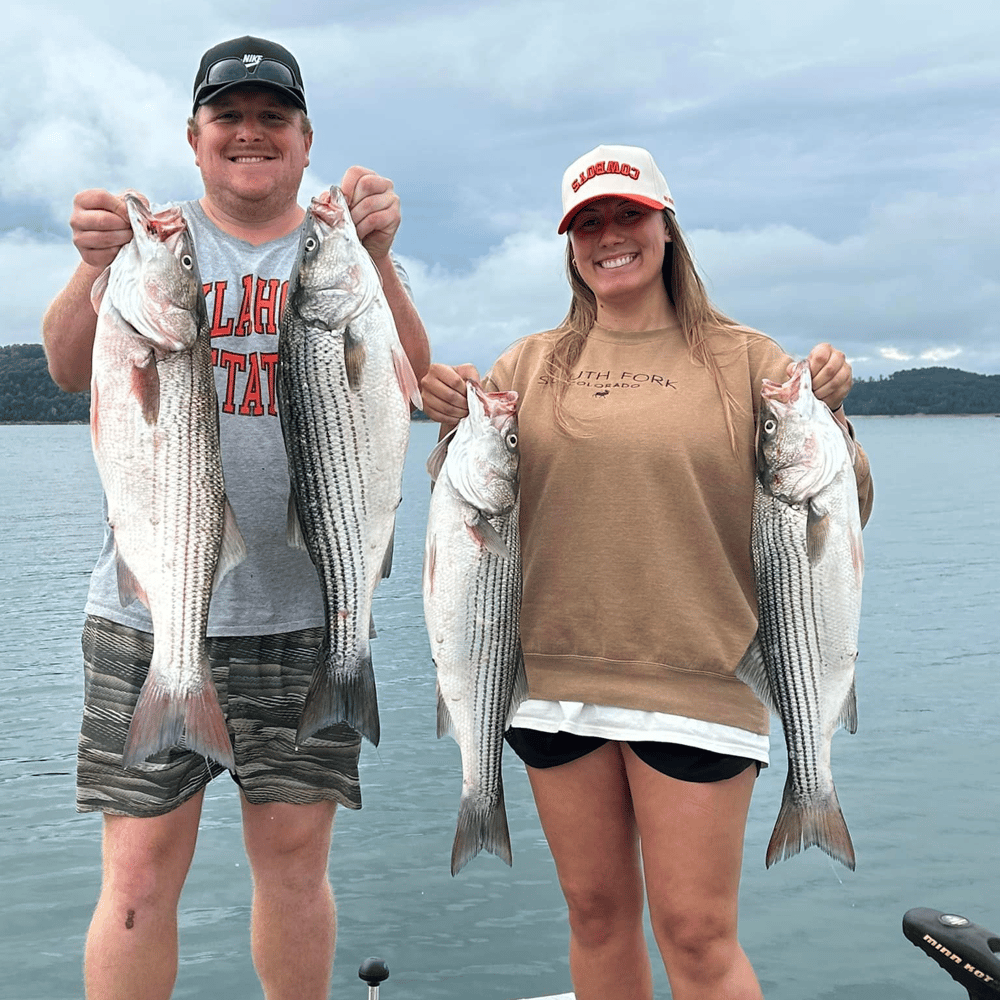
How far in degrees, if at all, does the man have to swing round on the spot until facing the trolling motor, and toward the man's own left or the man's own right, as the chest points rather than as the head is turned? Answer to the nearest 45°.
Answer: approximately 90° to the man's own left

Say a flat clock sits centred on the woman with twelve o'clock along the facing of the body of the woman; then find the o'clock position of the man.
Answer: The man is roughly at 3 o'clock from the woman.

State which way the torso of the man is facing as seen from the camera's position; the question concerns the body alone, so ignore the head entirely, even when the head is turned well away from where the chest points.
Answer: toward the camera

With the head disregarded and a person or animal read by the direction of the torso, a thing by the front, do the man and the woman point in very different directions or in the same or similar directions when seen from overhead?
same or similar directions

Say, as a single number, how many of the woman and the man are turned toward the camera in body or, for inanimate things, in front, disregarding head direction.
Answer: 2

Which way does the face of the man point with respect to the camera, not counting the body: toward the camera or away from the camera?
toward the camera

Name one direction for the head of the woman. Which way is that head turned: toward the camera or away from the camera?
toward the camera
